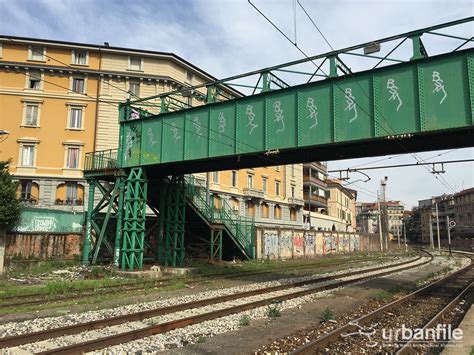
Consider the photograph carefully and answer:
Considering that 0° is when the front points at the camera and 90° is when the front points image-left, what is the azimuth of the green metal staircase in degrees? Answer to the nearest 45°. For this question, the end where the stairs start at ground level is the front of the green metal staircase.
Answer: approximately 270°

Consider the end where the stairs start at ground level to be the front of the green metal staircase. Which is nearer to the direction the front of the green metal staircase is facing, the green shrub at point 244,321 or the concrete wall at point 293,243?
the concrete wall

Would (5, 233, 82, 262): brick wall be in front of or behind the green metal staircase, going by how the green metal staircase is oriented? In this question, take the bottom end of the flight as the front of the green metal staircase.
behind

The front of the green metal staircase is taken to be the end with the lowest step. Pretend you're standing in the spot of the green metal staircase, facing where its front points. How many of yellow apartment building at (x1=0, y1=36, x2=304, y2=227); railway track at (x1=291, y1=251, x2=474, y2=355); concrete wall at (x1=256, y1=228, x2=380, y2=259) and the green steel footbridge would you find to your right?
2

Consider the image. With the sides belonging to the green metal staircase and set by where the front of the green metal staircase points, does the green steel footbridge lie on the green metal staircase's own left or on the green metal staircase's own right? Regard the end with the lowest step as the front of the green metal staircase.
on the green metal staircase's own right

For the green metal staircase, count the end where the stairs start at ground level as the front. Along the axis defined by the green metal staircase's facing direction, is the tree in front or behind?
behind

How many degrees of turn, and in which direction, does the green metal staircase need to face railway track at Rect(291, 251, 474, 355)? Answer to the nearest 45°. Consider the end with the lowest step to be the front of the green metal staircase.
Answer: approximately 90° to its right

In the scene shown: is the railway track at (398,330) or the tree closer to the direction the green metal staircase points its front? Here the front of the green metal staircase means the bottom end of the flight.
the railway track

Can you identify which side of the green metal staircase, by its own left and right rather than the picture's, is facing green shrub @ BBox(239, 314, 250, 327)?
right

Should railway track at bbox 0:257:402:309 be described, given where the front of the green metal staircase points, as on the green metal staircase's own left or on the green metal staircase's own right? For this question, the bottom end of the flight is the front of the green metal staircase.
on the green metal staircase's own right

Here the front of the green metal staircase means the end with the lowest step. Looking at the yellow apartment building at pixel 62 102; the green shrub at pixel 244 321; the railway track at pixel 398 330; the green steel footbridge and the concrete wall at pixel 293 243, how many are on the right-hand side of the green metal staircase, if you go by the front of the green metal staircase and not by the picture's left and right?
3
